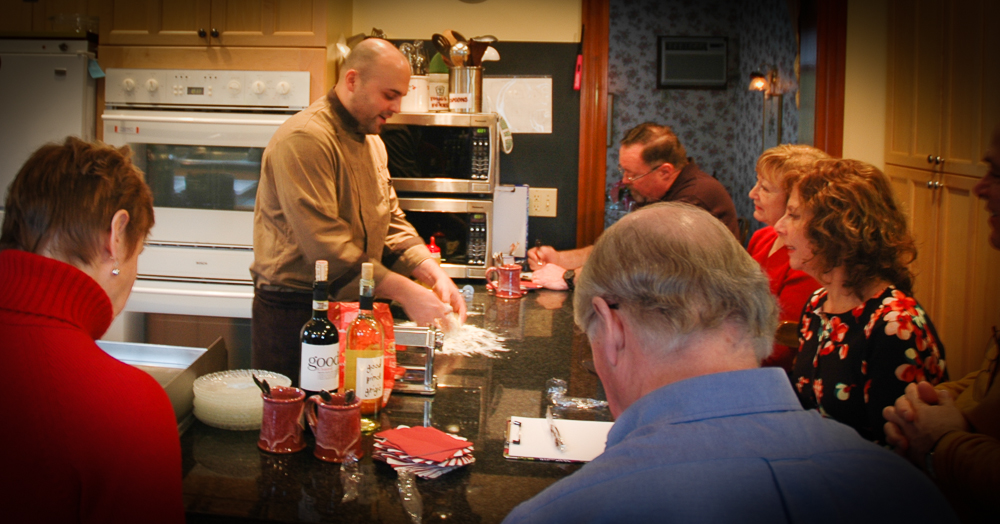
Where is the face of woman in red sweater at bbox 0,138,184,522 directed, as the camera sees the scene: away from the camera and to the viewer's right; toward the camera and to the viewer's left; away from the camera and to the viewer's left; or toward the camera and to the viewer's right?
away from the camera and to the viewer's right

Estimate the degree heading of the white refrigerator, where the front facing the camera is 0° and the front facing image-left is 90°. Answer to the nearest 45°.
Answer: approximately 0°

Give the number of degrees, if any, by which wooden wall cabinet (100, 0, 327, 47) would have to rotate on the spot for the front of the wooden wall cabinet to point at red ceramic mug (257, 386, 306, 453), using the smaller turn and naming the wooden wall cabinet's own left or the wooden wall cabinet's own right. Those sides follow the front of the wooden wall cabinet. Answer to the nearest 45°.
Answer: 0° — it already faces it

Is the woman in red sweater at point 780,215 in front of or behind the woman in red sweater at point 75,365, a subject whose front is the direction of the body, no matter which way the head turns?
in front

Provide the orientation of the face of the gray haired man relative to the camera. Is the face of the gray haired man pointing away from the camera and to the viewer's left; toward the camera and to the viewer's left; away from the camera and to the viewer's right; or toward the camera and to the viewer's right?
away from the camera and to the viewer's left

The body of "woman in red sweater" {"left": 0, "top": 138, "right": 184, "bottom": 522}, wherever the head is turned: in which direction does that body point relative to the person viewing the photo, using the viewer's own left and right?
facing away from the viewer and to the right of the viewer

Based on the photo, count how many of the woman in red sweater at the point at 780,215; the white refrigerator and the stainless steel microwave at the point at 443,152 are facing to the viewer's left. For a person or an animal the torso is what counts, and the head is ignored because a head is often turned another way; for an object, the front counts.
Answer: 1

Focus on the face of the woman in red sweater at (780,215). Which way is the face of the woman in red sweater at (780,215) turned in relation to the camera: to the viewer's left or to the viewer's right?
to the viewer's left

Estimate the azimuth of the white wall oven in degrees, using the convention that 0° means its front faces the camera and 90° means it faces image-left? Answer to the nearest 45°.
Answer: approximately 0°

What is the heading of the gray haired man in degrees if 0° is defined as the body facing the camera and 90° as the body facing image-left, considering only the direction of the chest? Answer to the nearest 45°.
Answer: approximately 135°

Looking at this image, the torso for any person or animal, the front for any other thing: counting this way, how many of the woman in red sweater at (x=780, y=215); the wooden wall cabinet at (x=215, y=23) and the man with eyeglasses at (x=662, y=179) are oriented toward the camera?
1

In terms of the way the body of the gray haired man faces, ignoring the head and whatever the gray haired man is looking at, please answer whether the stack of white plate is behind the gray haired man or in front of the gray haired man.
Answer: in front

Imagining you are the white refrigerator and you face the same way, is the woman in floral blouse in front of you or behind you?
in front
